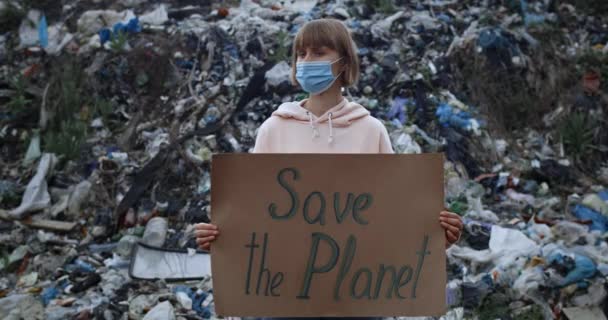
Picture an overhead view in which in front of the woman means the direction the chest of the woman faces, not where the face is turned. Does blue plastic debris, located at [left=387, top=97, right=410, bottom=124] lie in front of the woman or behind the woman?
behind

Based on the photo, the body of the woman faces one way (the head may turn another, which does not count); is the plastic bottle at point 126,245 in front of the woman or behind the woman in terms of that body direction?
behind

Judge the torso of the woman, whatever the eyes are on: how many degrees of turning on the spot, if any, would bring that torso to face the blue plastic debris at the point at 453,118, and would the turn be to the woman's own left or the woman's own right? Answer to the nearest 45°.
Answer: approximately 180°

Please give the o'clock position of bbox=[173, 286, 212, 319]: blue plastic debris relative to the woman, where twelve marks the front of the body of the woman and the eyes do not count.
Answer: The blue plastic debris is roughly at 5 o'clock from the woman.

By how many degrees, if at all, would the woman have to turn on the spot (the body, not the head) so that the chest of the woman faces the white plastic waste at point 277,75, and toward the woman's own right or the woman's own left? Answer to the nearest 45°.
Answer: approximately 180°

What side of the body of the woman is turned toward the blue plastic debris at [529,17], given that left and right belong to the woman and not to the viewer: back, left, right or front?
back

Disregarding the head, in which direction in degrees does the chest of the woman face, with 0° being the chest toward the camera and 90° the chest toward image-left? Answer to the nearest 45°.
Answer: approximately 0°

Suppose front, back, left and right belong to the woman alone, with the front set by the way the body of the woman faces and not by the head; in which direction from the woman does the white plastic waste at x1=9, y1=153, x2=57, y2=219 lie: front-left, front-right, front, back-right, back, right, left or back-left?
back-right

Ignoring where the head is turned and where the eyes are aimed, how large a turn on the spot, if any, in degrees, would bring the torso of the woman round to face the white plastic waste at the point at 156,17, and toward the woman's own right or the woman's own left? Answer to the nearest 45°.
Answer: approximately 180°

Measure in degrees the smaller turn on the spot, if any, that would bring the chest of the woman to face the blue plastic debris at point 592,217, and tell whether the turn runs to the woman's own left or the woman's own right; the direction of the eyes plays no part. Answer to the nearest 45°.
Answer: approximately 135° to the woman's own left

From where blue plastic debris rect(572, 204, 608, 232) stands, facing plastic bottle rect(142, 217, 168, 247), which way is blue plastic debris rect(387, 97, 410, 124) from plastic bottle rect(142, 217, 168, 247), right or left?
right

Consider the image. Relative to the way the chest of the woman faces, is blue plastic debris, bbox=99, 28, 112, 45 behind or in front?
behind

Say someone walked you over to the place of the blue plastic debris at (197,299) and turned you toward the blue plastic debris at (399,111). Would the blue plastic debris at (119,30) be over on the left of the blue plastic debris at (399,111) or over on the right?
left
